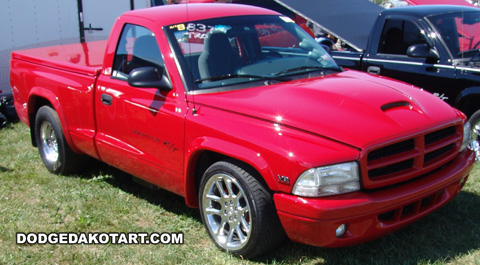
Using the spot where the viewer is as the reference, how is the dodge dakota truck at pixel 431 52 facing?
facing the viewer and to the right of the viewer

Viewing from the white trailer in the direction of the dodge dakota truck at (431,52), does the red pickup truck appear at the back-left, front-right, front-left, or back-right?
front-right

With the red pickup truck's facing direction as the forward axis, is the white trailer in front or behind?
behind

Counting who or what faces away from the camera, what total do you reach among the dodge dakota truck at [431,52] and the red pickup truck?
0

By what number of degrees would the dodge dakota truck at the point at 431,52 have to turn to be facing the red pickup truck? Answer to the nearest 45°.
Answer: approximately 90° to its right

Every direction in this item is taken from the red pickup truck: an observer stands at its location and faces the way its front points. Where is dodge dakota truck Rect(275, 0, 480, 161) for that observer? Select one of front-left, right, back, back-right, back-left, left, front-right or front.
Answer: left

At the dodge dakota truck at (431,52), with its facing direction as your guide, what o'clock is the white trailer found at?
The white trailer is roughly at 5 o'clock from the dodge dakota truck.

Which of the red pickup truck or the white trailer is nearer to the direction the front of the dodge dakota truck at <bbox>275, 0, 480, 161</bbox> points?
the red pickup truck

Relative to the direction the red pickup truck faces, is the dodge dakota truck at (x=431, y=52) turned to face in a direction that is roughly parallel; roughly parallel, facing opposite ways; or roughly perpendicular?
roughly parallel
